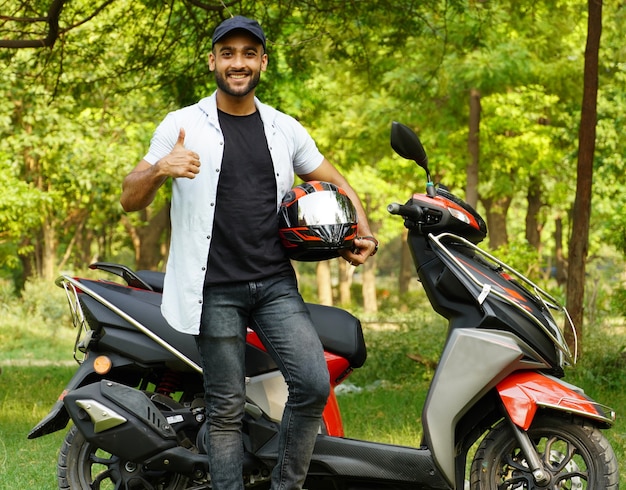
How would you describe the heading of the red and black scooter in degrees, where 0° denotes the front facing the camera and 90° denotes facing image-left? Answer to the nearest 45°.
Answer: approximately 270°

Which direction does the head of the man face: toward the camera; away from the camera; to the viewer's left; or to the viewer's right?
toward the camera

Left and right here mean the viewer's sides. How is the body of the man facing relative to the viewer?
facing the viewer

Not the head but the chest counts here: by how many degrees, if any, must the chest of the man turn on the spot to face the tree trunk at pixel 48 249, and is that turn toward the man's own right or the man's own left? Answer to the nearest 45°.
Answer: approximately 180°

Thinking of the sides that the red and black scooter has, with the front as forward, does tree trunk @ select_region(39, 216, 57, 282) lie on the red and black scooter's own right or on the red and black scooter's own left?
on the red and black scooter's own left

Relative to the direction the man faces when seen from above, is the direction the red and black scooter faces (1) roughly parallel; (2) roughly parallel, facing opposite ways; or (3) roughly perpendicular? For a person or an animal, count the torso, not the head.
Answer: roughly perpendicular
